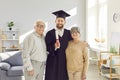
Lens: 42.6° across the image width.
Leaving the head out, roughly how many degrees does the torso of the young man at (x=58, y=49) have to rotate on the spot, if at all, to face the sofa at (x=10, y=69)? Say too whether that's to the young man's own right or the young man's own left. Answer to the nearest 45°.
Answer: approximately 135° to the young man's own right

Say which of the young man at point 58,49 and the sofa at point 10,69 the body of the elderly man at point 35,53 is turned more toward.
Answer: the young man

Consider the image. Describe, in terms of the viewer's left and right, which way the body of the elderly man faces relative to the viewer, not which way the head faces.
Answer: facing the viewer and to the right of the viewer

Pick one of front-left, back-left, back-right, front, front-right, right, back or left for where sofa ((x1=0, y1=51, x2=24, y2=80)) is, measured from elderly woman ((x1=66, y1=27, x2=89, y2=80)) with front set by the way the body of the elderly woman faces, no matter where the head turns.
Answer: back-right

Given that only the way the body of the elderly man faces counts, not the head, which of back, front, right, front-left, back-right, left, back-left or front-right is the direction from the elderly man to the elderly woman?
front-left

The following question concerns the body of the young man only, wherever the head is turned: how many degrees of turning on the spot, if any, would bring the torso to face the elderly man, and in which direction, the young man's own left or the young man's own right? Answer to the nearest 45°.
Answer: approximately 90° to the young man's own right

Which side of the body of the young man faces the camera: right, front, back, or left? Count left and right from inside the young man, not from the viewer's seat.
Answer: front

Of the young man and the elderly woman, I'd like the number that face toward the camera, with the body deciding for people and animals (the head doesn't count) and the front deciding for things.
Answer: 2
